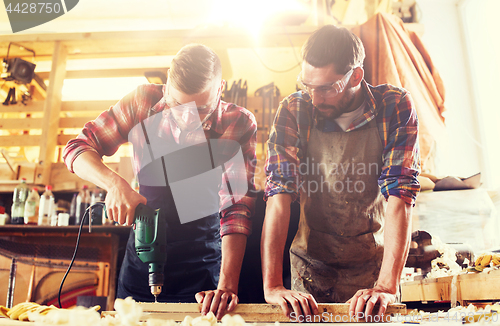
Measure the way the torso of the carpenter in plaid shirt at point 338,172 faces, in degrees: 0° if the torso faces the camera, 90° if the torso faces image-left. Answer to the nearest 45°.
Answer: approximately 0°

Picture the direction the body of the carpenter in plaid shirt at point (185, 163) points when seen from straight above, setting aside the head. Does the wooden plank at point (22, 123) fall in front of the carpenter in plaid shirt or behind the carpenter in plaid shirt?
behind

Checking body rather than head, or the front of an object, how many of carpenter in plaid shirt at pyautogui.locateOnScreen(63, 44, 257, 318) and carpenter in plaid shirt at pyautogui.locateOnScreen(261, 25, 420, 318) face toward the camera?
2

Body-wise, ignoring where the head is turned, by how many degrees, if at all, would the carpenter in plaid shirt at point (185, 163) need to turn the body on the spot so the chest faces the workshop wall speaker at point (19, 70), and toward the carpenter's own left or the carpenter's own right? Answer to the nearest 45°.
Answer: approximately 135° to the carpenter's own right

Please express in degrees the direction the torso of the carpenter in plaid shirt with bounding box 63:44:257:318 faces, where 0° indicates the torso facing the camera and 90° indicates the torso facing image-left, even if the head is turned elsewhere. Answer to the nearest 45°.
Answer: approximately 0°

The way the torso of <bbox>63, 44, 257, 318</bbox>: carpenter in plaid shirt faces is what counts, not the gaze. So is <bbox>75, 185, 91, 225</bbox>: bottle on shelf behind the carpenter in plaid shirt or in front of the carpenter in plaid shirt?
behind

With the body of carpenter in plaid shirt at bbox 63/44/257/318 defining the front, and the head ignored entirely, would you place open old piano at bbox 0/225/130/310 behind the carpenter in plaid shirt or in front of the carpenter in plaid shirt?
behind

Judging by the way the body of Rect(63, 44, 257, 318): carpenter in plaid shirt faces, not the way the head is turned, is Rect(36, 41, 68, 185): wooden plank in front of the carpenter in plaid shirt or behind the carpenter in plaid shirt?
behind
